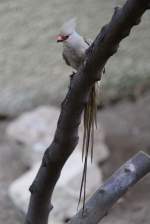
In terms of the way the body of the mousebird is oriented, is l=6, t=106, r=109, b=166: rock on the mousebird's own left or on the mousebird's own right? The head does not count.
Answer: on the mousebird's own right

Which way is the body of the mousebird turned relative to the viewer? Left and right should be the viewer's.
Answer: facing the viewer and to the left of the viewer

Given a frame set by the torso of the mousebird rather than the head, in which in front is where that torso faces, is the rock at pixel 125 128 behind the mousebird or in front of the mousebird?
behind

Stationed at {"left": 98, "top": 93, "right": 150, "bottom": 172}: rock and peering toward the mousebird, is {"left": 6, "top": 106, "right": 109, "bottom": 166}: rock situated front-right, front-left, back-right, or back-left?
front-right
